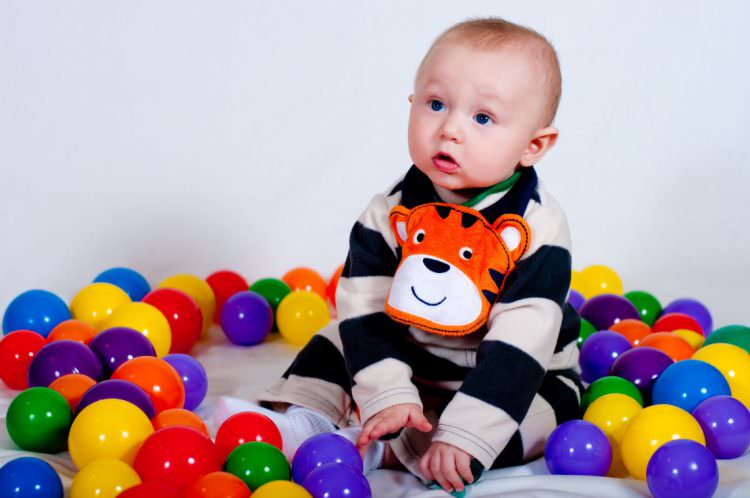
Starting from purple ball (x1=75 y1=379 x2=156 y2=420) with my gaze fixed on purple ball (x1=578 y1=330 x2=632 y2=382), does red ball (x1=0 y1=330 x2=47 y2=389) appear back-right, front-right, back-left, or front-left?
back-left

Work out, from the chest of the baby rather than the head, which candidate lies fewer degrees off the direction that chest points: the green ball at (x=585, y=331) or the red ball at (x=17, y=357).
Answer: the red ball

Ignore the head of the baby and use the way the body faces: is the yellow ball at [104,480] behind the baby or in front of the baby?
in front

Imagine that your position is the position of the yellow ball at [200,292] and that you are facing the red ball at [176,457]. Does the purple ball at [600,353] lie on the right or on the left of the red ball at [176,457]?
left

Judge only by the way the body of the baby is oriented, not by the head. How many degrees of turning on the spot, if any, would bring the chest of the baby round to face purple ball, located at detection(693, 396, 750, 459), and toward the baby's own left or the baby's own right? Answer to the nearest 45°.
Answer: approximately 135° to the baby's own left

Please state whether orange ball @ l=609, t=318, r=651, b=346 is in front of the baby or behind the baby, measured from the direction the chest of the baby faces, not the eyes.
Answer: behind

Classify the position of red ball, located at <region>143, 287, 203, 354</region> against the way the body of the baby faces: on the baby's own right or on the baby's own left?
on the baby's own right

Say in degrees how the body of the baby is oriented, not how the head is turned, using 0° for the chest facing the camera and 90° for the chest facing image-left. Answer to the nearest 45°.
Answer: approximately 45°

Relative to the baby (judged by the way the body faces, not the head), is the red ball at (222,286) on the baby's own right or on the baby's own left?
on the baby's own right

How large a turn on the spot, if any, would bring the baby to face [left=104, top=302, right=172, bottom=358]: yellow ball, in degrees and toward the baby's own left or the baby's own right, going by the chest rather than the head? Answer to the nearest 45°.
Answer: approximately 90° to the baby's own right

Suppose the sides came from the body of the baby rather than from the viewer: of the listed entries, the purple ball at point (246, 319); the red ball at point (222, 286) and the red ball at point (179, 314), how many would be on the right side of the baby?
3

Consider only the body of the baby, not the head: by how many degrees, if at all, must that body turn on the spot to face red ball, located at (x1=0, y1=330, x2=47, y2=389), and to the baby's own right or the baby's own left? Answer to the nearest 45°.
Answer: approximately 45° to the baby's own right

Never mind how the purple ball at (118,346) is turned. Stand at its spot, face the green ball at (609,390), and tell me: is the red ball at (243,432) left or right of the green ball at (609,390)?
right
